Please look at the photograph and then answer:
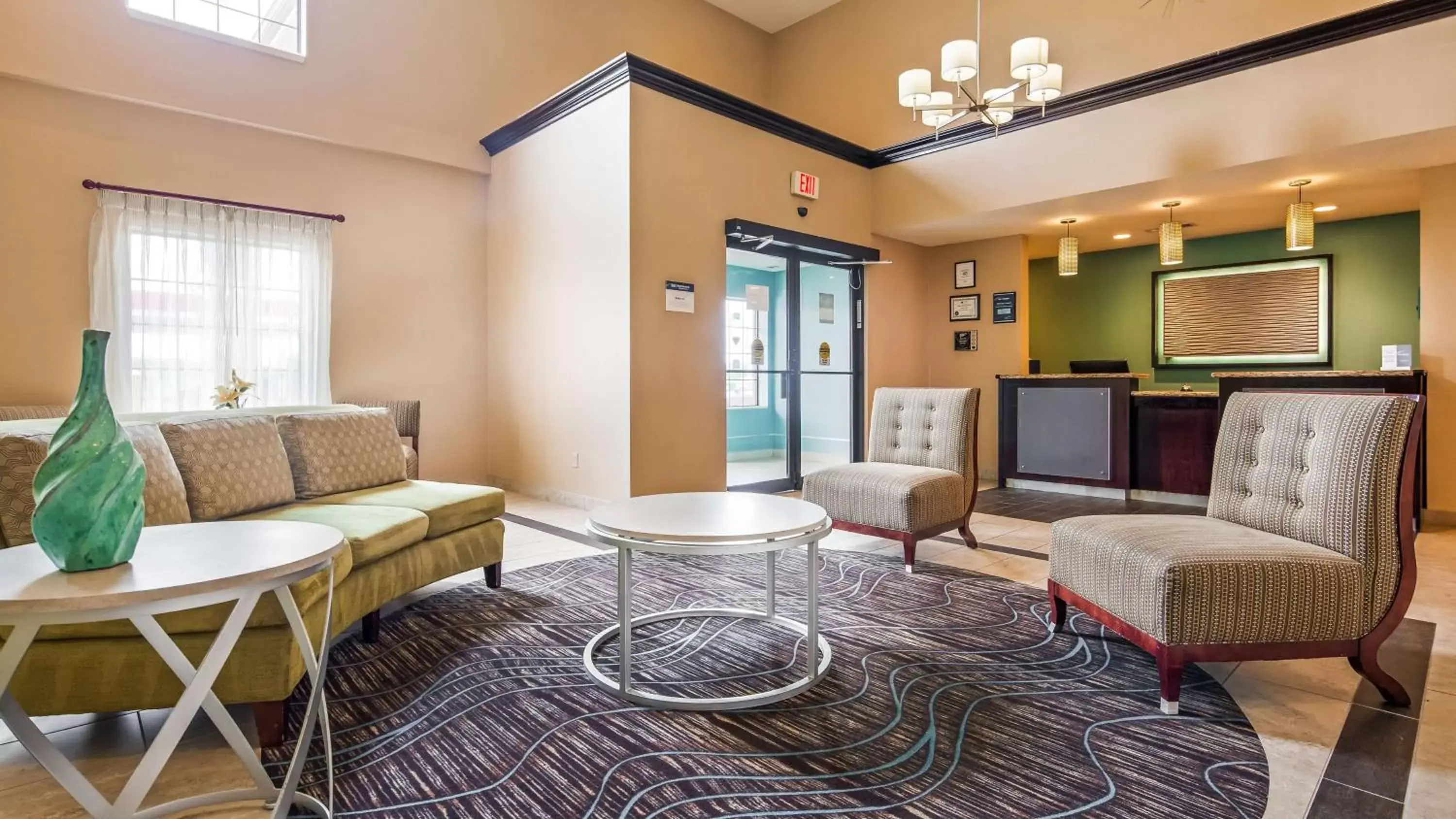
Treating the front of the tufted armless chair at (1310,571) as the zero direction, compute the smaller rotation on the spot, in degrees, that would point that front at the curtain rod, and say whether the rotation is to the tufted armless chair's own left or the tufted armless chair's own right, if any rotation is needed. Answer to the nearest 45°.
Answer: approximately 45° to the tufted armless chair's own right

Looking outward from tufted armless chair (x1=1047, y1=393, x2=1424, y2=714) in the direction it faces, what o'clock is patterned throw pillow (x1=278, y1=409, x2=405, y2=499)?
The patterned throw pillow is roughly at 1 o'clock from the tufted armless chair.

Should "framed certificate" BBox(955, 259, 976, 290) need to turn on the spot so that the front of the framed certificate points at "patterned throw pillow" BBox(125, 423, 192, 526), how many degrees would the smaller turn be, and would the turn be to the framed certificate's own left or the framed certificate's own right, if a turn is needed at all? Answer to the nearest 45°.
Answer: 0° — it already faces it

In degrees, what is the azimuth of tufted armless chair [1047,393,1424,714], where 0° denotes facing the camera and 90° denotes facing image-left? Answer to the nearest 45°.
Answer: approximately 45°
